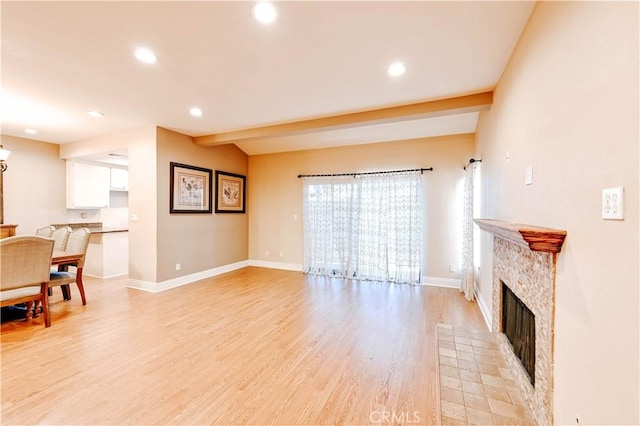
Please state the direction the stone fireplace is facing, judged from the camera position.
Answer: facing to the left of the viewer

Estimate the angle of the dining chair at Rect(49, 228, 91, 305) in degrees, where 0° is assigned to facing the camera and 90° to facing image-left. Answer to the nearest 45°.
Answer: approximately 45°

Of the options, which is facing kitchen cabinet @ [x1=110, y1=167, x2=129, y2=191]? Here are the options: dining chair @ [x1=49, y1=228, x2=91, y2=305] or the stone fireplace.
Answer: the stone fireplace

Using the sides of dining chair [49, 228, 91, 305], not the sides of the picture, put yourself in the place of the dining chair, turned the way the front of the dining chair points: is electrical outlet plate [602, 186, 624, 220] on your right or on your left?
on your left

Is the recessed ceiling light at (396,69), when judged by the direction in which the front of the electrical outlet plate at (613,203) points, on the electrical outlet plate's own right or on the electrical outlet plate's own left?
on the electrical outlet plate's own right

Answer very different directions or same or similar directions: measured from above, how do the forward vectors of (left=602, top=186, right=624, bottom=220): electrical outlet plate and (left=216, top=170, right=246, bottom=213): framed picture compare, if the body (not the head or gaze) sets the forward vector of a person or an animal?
very different directions

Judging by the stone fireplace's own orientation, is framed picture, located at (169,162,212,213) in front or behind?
in front

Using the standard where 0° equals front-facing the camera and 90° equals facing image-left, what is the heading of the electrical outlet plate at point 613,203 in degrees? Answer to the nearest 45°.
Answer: approximately 45°

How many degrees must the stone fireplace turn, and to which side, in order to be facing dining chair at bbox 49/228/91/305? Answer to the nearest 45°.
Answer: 0° — it already faces it

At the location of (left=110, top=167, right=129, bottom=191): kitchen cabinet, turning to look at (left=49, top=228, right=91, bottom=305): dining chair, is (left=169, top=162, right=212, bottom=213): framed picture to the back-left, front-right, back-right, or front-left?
front-left

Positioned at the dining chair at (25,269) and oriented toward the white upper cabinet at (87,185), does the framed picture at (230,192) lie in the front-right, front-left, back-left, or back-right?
front-right

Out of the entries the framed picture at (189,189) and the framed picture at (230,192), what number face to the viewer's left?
0
